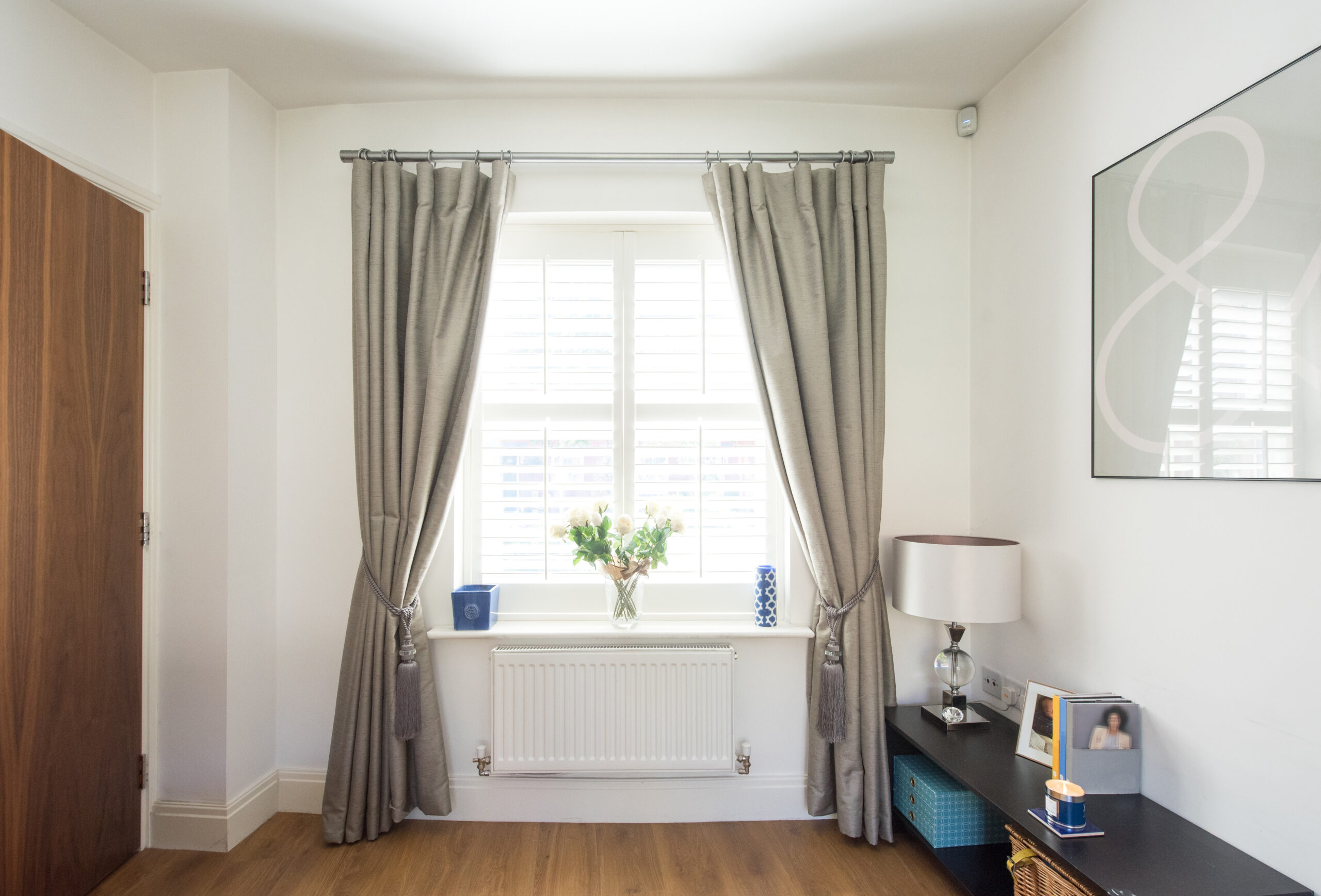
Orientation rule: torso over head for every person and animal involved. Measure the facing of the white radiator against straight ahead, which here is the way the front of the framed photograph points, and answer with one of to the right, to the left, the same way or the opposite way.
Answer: to the left

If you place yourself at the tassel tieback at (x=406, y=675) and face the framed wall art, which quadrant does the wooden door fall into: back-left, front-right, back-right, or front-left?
back-right

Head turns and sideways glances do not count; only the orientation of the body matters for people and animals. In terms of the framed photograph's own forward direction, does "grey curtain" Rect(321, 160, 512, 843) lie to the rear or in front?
in front

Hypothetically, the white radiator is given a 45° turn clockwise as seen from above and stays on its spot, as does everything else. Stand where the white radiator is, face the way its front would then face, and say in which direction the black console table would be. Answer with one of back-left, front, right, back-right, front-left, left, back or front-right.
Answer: left

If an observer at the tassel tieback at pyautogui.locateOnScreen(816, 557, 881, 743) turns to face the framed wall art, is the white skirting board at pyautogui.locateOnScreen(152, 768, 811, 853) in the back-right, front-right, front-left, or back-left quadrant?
back-right

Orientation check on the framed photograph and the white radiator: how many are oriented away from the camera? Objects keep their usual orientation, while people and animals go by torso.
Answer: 0

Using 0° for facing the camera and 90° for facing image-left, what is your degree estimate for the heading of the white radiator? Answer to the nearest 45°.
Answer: approximately 0°

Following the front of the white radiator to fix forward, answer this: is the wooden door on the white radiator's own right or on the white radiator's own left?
on the white radiator's own right

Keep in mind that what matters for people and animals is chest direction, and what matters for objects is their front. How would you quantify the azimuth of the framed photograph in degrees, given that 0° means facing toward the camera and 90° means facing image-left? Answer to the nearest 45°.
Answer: approximately 45°
